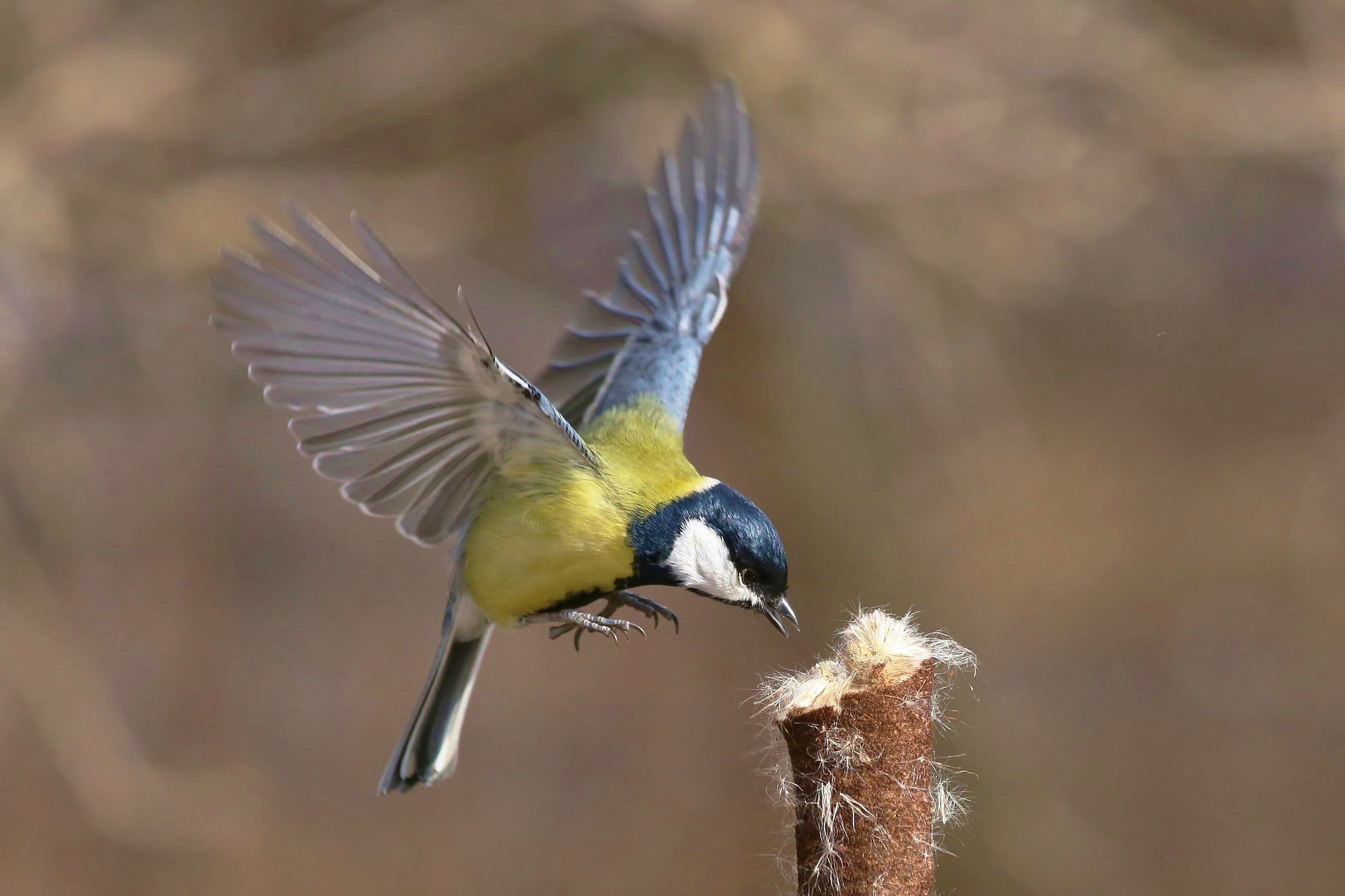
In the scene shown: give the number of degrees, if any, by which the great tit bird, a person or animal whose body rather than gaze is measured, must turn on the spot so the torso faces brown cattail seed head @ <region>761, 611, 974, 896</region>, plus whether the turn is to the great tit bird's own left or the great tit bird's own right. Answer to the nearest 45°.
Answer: approximately 45° to the great tit bird's own right

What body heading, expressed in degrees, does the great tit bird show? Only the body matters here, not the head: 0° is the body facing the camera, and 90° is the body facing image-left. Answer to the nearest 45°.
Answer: approximately 270°
